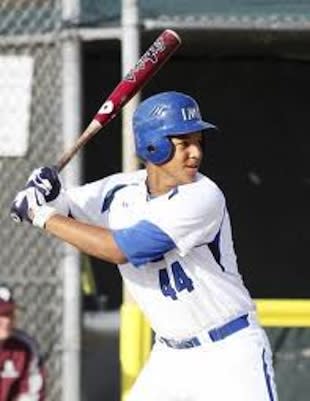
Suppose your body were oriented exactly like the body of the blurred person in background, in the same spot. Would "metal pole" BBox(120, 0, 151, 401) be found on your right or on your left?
on your left

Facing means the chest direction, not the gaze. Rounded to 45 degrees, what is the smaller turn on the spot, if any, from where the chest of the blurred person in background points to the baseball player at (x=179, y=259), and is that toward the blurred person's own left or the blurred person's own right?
approximately 45° to the blurred person's own left

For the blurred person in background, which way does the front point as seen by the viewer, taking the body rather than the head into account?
toward the camera
